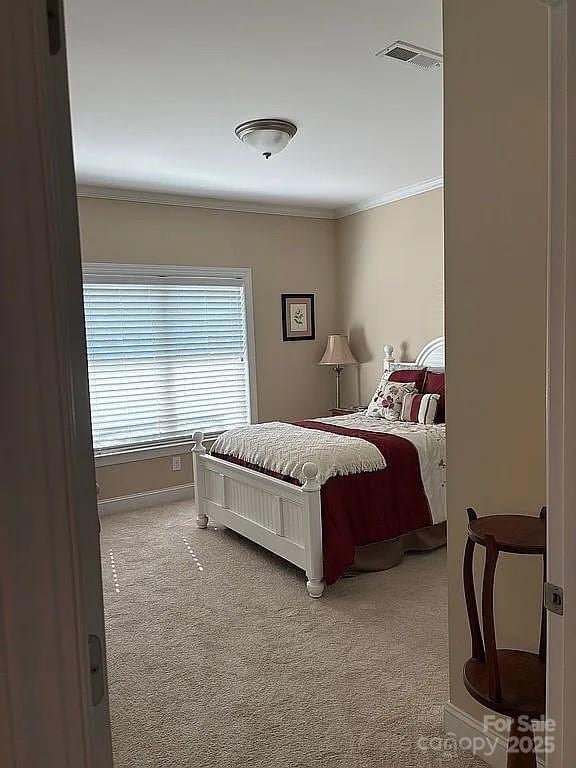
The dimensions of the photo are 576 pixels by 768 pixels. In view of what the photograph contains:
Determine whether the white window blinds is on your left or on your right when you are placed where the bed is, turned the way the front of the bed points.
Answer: on your right

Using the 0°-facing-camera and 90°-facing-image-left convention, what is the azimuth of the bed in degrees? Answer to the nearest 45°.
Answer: approximately 45°

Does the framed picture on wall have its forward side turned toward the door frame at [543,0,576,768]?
yes

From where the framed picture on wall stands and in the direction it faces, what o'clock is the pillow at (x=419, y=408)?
The pillow is roughly at 11 o'clock from the framed picture on wall.

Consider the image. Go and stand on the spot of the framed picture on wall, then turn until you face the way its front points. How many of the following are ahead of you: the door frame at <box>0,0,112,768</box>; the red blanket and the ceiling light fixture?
3

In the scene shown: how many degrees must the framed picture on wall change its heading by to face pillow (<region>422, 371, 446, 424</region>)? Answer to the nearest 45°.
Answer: approximately 45° to its left

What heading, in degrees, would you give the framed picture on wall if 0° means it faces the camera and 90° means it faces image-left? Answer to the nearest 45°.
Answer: approximately 0°

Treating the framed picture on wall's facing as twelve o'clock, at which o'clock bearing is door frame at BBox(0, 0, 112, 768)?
The door frame is roughly at 12 o'clock from the framed picture on wall.

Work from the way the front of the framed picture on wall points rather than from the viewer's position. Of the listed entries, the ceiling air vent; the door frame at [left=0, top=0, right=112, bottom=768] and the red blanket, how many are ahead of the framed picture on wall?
3

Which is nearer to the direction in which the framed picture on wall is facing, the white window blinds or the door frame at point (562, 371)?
the door frame
